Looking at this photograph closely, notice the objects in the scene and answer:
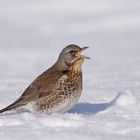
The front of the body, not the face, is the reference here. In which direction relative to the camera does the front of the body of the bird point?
to the viewer's right
